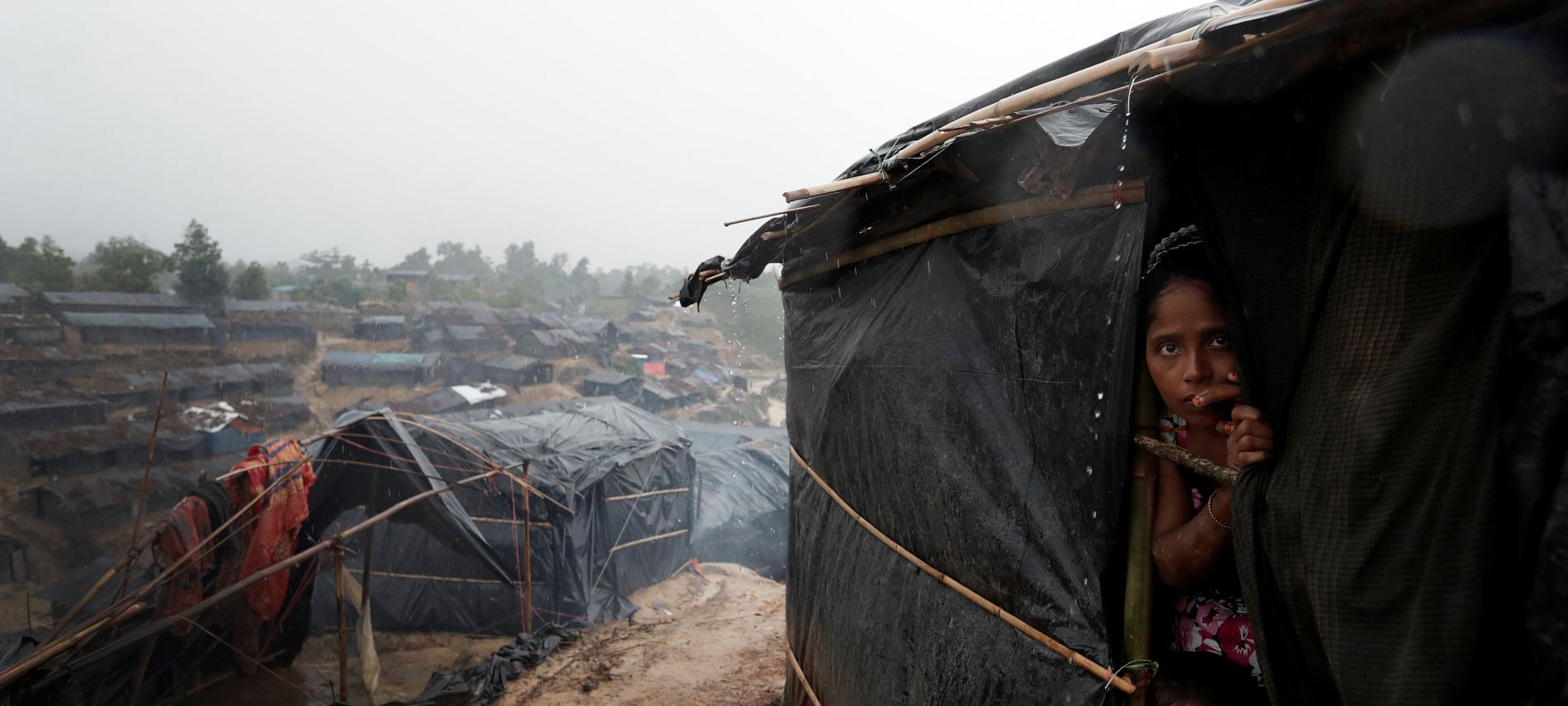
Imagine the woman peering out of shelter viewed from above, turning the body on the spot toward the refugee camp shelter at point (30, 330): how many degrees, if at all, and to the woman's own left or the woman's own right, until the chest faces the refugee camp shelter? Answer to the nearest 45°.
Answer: approximately 90° to the woman's own right

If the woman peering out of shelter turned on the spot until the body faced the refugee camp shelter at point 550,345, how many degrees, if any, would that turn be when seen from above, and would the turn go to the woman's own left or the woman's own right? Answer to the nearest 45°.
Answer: approximately 135° to the woman's own right

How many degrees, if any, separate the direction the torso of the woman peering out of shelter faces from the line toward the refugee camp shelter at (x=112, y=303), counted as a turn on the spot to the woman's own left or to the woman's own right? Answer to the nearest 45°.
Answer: approximately 90° to the woman's own right

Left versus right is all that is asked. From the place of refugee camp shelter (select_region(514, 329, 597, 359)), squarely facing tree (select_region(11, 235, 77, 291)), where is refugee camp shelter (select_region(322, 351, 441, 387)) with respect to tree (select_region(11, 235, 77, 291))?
left

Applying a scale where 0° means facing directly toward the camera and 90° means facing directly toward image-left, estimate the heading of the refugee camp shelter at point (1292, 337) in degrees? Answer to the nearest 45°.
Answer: approximately 0°

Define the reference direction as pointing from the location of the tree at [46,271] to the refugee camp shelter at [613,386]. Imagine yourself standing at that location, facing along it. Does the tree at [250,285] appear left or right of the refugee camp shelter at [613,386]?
left

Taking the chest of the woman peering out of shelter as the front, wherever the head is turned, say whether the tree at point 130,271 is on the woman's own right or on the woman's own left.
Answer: on the woman's own right

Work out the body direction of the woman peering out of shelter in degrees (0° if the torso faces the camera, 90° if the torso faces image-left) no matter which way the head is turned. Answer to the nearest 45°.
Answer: approximately 0°

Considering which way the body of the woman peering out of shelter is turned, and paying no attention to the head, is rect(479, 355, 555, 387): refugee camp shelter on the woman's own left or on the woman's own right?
on the woman's own right

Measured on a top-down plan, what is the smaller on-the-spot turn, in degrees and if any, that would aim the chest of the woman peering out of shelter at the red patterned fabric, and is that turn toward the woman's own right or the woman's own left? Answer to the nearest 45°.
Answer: approximately 90° to the woman's own right

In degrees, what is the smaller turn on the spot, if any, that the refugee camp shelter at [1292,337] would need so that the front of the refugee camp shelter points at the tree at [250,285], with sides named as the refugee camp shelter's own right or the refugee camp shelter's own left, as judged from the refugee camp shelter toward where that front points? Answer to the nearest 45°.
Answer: approximately 135° to the refugee camp shelter's own right
